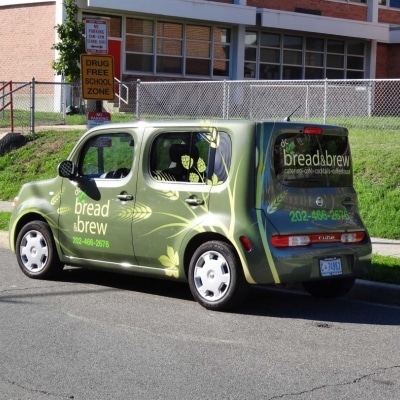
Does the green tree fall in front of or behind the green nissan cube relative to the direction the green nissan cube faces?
in front

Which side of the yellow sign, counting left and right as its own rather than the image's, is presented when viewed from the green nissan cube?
front

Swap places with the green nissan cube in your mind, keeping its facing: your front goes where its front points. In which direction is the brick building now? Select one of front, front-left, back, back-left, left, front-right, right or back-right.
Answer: front-right

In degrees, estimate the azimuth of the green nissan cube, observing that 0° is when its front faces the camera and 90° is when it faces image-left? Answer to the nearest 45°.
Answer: approximately 135°

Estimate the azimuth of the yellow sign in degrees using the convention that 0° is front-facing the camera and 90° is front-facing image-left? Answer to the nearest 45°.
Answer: approximately 0°

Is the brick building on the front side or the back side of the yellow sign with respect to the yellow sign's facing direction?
on the back side

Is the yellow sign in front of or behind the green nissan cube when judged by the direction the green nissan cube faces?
in front

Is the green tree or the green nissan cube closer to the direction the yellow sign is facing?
the green nissan cube

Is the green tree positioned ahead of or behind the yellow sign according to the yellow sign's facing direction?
behind
